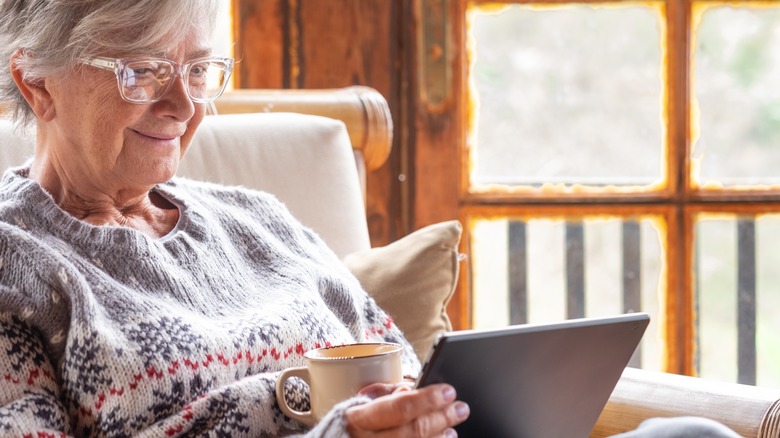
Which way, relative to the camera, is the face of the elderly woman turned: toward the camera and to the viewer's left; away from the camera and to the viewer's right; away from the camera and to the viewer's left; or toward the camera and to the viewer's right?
toward the camera and to the viewer's right

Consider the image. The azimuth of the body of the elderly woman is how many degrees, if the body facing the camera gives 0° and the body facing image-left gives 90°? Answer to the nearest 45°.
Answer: approximately 315°

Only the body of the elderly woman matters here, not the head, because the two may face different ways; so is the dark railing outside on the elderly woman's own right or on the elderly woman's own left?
on the elderly woman's own left

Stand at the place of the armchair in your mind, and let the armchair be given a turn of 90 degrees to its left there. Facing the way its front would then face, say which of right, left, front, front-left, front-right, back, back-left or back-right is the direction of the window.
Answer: front

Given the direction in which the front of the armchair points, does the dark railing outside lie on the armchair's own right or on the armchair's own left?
on the armchair's own left

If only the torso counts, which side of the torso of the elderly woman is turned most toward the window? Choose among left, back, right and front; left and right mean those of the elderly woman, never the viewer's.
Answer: left
